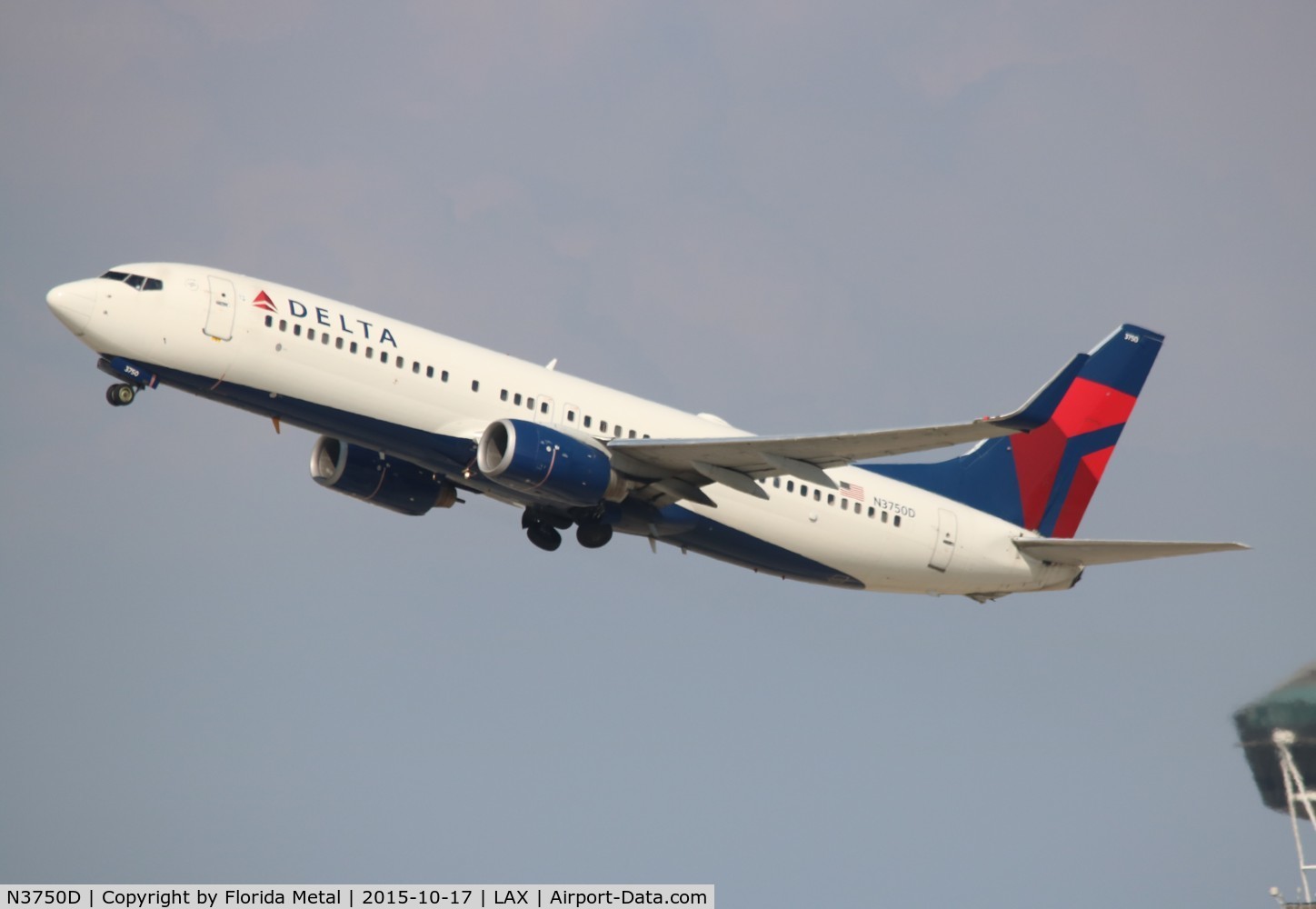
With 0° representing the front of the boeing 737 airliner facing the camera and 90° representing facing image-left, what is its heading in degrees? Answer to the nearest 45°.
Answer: approximately 45°

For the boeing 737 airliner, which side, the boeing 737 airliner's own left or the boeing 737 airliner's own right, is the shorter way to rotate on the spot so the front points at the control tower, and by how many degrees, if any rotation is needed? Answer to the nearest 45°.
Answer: approximately 180°
